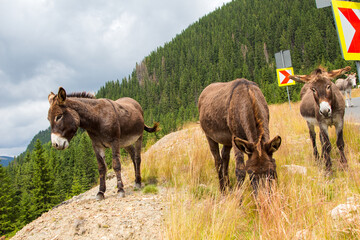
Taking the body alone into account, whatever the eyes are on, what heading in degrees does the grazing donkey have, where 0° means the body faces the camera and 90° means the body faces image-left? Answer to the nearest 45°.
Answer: approximately 315°

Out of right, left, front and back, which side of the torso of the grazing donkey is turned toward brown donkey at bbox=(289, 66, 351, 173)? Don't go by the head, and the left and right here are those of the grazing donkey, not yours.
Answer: left

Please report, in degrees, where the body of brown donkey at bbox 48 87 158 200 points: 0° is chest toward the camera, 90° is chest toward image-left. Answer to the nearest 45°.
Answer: approximately 45°

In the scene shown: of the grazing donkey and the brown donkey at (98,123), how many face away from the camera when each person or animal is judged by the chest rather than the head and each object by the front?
0
